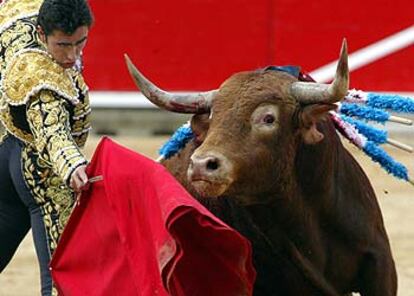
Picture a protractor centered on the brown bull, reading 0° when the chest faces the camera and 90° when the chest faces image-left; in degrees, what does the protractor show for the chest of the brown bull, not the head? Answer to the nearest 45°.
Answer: approximately 45°
